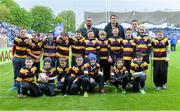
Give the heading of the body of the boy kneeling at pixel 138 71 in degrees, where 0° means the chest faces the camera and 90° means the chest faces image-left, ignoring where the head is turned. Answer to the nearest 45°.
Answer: approximately 0°

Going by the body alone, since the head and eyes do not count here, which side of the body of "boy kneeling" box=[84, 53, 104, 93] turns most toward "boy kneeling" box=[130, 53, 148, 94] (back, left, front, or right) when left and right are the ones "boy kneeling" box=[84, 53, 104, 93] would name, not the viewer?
left

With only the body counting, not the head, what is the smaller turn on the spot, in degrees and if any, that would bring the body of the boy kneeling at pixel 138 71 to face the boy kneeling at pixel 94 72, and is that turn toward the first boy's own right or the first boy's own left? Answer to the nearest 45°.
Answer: approximately 90° to the first boy's own right

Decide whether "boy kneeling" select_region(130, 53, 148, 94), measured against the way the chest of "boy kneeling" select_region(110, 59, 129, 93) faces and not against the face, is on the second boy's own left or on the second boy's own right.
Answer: on the second boy's own left
